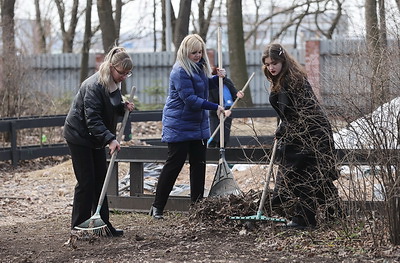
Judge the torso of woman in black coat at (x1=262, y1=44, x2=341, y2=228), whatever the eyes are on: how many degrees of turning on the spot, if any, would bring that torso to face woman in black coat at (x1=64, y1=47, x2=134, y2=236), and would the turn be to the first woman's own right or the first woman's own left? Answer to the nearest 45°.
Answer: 0° — they already face them

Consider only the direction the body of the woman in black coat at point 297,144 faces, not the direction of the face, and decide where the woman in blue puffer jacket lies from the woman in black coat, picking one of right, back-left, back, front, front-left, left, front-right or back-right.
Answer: front-right

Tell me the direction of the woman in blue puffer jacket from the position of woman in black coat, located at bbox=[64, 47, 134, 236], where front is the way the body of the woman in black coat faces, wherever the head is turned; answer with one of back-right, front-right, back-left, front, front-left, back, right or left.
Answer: front-left

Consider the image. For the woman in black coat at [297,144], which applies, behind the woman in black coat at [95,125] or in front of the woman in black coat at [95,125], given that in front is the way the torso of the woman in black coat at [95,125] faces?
in front

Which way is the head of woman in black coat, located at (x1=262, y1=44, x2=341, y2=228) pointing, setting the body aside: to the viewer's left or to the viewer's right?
to the viewer's left

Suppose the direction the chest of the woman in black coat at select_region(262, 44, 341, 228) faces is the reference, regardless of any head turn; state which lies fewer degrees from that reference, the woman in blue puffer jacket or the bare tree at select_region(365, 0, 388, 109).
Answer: the woman in blue puffer jacket

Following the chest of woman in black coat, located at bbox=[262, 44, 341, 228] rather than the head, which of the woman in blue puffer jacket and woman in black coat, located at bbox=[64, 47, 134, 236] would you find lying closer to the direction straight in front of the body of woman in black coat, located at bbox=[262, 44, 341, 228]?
the woman in black coat
